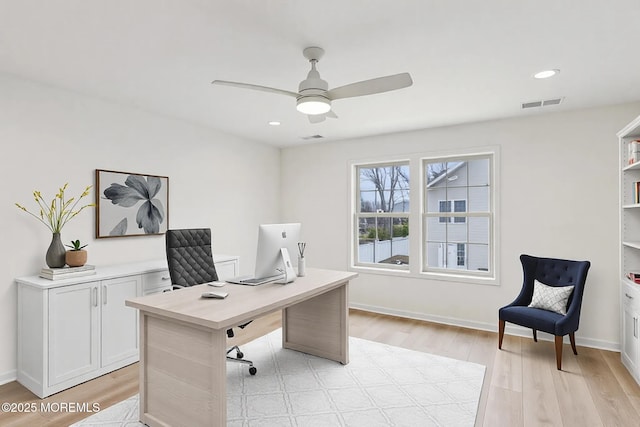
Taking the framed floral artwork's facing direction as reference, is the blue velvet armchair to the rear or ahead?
ahead

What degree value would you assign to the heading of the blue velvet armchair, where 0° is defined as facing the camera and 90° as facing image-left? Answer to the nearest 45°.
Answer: approximately 45°

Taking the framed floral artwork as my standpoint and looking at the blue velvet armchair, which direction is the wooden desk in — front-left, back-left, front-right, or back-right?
front-right

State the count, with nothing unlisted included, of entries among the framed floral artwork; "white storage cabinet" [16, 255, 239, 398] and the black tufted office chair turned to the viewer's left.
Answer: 0

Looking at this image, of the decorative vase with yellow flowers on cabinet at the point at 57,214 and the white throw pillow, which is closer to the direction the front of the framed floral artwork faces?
the white throw pillow

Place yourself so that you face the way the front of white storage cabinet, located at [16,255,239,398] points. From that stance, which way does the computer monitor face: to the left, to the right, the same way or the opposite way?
the opposite way

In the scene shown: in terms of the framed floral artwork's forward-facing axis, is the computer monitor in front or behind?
in front

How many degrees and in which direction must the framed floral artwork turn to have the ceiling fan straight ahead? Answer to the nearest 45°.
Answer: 0° — it already faces it

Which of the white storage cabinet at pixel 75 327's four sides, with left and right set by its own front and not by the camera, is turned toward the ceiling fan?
front

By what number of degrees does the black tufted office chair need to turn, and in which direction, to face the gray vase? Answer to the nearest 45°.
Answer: approximately 135° to its right

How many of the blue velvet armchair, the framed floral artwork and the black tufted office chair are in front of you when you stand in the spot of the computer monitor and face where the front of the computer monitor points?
2

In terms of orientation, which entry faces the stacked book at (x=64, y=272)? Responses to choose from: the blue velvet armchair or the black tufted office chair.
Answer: the blue velvet armchair

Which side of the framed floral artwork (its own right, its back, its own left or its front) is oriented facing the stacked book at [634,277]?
front

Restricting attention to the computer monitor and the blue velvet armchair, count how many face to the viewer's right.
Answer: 0

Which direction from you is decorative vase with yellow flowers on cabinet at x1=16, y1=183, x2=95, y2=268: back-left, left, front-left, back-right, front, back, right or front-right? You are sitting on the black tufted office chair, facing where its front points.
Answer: back-right

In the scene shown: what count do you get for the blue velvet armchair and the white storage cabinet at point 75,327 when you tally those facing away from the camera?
0

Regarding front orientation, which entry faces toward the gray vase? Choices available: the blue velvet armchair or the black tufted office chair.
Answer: the blue velvet armchair

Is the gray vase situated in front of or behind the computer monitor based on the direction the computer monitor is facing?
in front

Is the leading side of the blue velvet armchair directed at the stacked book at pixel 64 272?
yes

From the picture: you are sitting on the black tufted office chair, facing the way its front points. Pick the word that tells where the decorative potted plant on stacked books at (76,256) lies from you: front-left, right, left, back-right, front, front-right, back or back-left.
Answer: back-right
